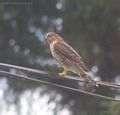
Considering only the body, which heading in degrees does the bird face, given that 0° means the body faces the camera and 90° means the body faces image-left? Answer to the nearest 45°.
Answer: approximately 90°
